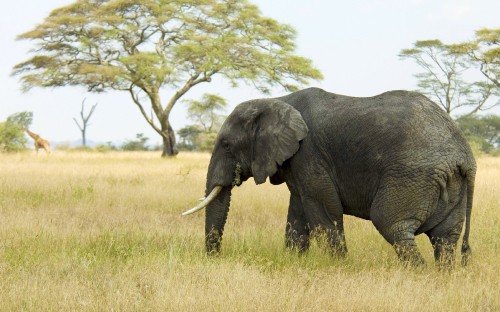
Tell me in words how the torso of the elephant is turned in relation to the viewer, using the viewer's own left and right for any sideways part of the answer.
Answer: facing away from the viewer and to the left of the viewer

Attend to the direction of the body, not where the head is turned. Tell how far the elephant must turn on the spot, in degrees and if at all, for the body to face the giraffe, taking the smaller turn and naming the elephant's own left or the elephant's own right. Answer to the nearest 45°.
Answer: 0° — it already faces it

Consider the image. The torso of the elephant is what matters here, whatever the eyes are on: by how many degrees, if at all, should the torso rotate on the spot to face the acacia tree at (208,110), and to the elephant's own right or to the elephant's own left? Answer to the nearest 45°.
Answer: approximately 45° to the elephant's own right
